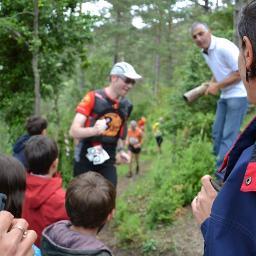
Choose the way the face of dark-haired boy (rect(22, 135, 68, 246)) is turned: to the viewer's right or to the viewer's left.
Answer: to the viewer's right

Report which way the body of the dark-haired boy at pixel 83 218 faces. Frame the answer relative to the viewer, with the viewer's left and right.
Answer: facing away from the viewer and to the right of the viewer

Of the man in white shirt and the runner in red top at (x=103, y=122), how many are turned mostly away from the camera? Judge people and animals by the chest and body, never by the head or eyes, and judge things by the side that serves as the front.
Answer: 0

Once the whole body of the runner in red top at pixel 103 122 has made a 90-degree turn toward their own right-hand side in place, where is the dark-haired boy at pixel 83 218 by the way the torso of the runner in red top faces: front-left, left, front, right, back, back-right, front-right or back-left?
front-left

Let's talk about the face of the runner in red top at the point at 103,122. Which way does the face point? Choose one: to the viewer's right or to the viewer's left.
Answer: to the viewer's right

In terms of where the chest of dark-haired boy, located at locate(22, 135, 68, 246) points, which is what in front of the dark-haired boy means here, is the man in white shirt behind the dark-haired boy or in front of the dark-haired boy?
in front

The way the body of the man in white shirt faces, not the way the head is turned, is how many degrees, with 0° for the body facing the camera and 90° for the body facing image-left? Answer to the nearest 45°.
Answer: approximately 45°

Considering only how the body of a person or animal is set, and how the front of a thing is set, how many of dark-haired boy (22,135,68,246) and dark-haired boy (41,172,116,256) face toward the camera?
0

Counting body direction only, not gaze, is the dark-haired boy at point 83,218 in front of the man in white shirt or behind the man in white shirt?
in front

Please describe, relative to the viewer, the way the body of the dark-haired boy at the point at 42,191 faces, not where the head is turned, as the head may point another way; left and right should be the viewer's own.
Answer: facing away from the viewer and to the right of the viewer

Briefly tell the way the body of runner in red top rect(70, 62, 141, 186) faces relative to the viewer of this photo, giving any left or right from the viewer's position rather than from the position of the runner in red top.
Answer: facing the viewer and to the right of the viewer

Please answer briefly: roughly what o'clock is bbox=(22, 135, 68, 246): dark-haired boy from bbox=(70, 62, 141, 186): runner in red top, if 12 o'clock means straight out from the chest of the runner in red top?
The dark-haired boy is roughly at 2 o'clock from the runner in red top.

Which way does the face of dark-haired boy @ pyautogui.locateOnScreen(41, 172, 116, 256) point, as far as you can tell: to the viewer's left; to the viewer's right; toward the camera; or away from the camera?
away from the camera

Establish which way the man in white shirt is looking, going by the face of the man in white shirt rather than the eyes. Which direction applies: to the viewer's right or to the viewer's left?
to the viewer's left
